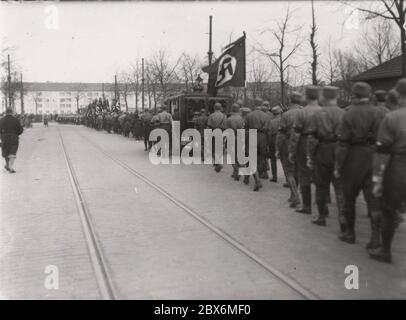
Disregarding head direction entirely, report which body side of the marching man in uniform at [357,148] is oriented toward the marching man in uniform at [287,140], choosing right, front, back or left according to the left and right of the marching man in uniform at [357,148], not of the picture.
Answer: front

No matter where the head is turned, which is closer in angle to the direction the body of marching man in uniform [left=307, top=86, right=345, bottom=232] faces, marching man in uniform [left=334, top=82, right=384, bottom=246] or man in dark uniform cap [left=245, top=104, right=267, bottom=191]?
the man in dark uniform cap

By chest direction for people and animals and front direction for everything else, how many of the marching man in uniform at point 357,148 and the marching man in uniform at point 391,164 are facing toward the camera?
0

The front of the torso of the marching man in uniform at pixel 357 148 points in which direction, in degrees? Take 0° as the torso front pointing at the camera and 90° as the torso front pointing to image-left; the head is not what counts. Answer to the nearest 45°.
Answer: approximately 135°

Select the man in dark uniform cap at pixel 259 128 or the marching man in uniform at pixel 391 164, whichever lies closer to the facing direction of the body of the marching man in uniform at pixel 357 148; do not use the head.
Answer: the man in dark uniform cap

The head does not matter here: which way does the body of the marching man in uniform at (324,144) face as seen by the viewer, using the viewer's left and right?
facing away from the viewer and to the left of the viewer

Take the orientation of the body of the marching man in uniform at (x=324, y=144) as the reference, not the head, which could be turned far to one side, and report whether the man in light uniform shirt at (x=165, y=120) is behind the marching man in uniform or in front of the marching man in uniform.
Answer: in front

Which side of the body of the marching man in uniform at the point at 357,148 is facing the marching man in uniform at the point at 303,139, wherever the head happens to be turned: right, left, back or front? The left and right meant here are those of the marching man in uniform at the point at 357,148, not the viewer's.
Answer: front
